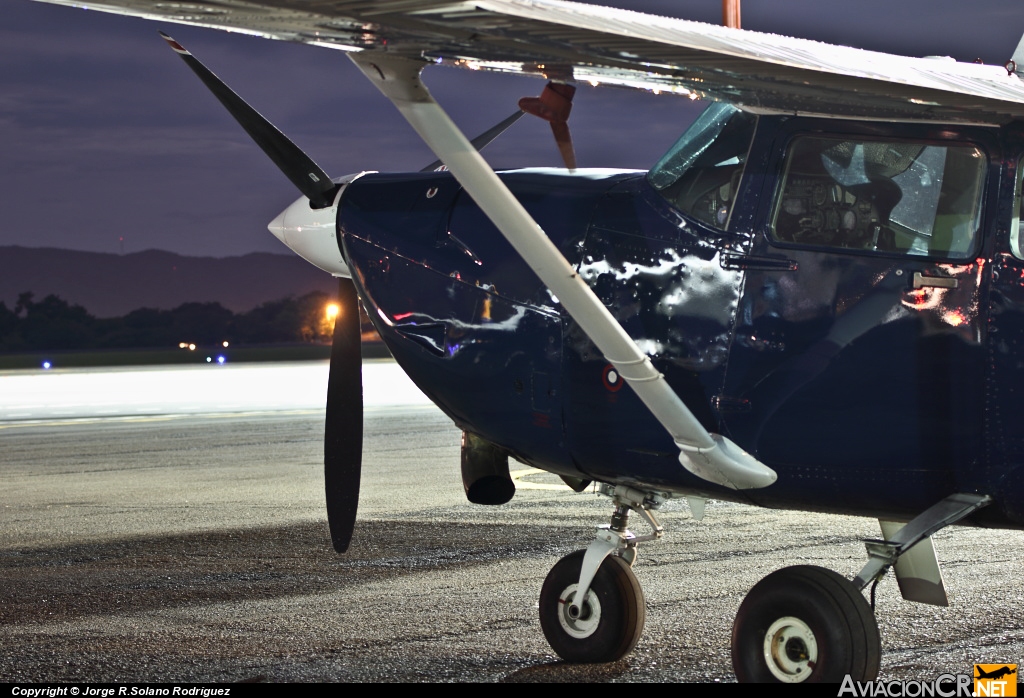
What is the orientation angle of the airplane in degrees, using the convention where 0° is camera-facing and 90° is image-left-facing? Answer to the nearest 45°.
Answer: approximately 135°
